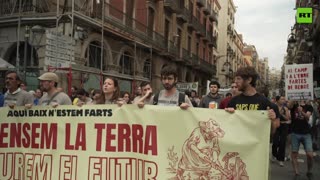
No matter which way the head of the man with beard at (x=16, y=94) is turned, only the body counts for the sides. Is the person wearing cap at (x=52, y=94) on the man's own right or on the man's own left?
on the man's own left

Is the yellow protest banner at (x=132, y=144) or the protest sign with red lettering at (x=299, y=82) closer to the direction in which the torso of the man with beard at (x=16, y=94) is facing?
the yellow protest banner

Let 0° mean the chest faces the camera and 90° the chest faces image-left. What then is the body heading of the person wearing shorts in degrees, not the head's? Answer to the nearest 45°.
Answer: approximately 0°

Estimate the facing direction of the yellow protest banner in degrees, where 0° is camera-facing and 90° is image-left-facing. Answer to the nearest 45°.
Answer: approximately 0°

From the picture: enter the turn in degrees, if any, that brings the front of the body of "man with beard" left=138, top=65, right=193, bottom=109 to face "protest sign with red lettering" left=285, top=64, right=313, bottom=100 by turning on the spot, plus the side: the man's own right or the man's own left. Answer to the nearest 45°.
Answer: approximately 135° to the man's own left

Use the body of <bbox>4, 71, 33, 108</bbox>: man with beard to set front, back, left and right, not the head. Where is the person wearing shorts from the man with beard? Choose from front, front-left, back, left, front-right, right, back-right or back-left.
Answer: back-left
